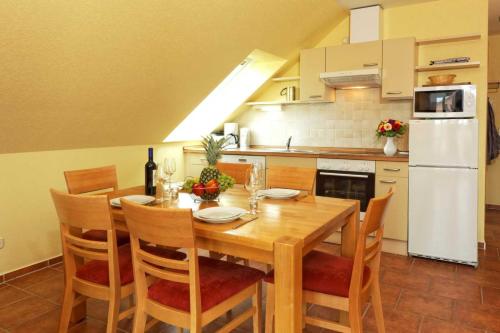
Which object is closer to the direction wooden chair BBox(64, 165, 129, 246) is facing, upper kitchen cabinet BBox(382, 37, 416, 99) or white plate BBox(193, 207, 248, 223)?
the white plate

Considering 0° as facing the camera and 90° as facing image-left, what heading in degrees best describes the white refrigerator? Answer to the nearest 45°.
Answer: approximately 45°

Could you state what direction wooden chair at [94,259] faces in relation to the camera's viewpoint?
facing away from the viewer and to the right of the viewer

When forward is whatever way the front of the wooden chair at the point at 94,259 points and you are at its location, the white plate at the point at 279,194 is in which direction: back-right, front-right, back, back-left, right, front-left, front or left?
front-right

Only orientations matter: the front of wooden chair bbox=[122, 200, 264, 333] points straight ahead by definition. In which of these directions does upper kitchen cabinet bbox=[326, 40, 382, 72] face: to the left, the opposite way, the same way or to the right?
the opposite way

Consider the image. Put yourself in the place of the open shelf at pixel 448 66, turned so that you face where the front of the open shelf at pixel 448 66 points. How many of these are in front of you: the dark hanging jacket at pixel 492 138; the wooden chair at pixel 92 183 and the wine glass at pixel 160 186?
2

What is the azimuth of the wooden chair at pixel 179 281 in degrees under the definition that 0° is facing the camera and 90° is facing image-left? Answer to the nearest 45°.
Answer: approximately 225°

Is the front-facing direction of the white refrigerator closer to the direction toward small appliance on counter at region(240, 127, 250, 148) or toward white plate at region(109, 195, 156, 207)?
the white plate

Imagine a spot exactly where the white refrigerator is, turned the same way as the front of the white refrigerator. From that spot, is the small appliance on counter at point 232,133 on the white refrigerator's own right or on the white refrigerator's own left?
on the white refrigerator's own right

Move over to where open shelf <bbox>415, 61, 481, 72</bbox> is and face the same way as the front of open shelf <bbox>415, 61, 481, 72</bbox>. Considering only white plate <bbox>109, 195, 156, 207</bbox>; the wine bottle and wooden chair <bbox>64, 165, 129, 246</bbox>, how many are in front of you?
3
